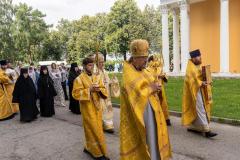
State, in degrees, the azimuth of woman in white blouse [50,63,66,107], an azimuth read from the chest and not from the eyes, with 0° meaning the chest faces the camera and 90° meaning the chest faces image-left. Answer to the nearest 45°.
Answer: approximately 315°

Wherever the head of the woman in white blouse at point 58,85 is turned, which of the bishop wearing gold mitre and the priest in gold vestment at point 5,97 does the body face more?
the bishop wearing gold mitre

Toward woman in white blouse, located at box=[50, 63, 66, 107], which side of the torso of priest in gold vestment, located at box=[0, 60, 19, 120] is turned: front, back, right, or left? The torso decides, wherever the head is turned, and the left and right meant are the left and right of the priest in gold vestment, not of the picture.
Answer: left

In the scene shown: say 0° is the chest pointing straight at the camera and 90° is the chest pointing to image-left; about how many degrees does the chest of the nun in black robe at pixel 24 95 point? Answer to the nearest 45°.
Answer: approximately 0°

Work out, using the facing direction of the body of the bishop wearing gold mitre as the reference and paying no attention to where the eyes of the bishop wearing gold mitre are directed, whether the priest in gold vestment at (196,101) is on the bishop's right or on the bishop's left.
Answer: on the bishop's left

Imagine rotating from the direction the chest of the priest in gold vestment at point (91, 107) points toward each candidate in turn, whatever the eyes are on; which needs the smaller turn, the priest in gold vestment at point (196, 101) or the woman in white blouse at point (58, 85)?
the priest in gold vestment
